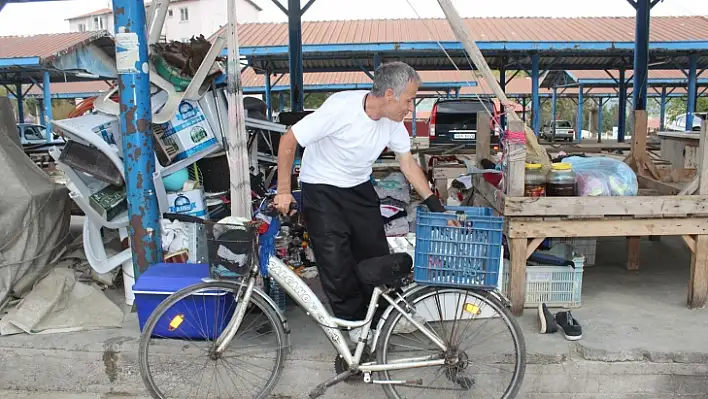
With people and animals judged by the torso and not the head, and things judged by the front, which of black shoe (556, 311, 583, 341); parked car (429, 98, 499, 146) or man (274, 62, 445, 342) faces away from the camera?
the parked car

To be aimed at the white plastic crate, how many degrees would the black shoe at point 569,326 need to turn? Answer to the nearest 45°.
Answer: approximately 135° to its left

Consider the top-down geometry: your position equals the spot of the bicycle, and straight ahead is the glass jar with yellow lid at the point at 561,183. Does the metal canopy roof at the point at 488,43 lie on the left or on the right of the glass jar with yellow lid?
left

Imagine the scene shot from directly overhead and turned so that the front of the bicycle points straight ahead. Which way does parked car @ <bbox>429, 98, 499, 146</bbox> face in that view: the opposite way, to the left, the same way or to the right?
to the right

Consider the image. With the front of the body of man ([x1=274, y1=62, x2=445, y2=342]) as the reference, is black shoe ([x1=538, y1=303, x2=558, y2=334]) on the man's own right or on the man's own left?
on the man's own left

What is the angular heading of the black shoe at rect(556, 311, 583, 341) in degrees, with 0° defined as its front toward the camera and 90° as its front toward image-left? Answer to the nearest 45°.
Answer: approximately 315°

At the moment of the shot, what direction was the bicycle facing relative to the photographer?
facing to the left of the viewer

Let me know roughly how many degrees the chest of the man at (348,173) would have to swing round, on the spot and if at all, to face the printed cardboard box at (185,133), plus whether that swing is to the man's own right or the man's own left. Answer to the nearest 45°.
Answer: approximately 180°

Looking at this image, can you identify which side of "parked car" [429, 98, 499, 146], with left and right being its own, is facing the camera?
back

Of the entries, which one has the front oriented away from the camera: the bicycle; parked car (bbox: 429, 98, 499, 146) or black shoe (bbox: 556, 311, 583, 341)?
the parked car

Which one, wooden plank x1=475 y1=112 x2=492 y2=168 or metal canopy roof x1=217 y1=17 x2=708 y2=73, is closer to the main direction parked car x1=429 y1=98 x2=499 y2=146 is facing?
the metal canopy roof

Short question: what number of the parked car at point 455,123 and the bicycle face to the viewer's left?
1

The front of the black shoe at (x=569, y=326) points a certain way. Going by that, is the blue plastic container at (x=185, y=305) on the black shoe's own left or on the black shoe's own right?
on the black shoe's own right

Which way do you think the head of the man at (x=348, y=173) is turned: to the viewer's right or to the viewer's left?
to the viewer's right
